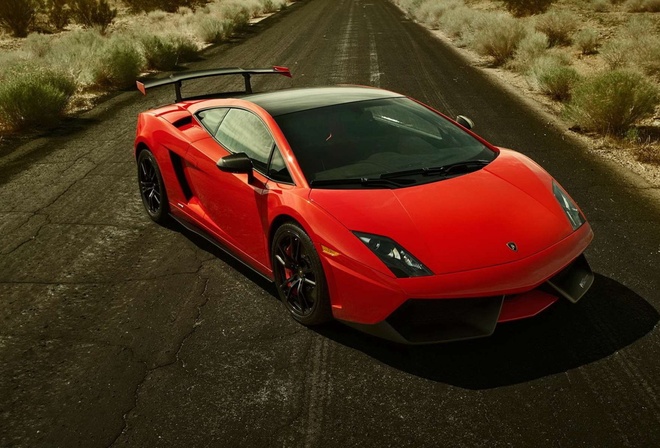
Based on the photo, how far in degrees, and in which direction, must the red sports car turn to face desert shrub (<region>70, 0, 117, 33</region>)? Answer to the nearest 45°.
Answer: approximately 180°

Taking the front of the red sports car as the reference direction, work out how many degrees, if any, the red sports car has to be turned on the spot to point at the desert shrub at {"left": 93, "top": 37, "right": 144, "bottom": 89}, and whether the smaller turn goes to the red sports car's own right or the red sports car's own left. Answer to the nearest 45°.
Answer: approximately 180°

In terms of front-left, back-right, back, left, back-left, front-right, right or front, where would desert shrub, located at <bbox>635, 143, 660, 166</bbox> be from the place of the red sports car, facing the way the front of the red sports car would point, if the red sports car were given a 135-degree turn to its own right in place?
back-right

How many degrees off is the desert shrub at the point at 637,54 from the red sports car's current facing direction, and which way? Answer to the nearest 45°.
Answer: approximately 90° to its left

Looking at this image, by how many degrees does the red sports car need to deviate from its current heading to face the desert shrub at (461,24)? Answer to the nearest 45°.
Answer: approximately 135° to its left

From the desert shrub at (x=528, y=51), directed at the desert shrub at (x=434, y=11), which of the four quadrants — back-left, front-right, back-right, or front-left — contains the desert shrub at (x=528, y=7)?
front-right

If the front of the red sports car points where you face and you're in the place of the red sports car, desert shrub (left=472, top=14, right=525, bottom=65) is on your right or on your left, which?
on your left

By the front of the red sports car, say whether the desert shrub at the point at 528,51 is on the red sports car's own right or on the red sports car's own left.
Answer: on the red sports car's own left

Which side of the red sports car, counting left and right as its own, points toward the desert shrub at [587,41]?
left

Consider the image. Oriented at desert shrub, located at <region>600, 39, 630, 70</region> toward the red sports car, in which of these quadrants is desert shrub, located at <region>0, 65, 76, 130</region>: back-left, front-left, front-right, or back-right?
front-right

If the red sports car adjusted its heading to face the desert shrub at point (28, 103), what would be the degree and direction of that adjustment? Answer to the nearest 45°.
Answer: approximately 180°

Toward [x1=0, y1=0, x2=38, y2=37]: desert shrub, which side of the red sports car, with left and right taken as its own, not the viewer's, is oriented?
back

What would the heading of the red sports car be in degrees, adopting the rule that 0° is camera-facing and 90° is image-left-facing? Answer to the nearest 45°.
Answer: approximately 315°

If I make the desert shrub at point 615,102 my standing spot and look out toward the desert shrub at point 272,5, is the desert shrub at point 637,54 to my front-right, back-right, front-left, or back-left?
front-right

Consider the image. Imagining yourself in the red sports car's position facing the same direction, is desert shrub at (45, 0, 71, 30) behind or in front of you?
behind
